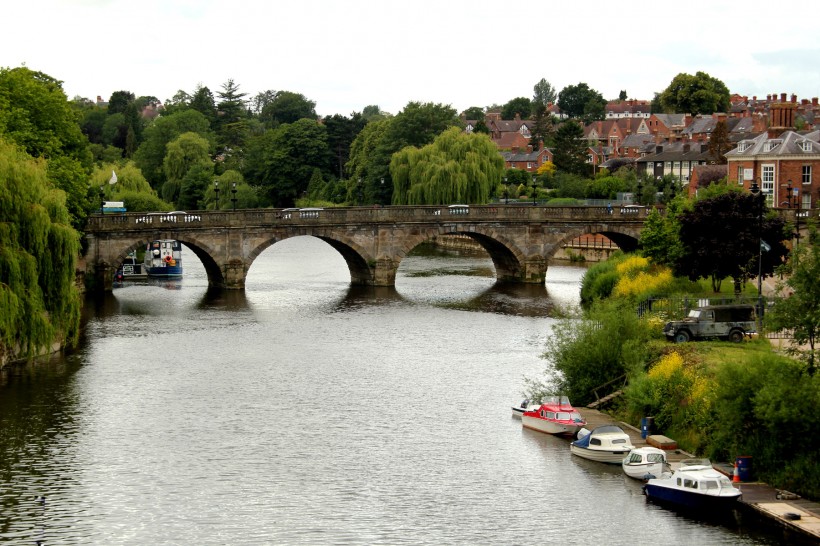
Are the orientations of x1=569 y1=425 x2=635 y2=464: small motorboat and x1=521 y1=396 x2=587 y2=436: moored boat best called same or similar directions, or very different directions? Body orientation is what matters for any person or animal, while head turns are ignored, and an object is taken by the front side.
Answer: same or similar directions

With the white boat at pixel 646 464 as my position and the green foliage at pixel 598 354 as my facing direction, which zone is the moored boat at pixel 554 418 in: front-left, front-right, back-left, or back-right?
front-left

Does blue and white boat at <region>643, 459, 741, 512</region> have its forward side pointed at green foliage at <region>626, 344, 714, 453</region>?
no

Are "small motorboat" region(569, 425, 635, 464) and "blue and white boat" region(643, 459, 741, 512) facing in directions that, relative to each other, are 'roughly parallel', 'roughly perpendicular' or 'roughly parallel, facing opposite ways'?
roughly parallel

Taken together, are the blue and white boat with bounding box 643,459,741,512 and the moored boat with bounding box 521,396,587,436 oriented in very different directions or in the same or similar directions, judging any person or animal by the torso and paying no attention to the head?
same or similar directions
